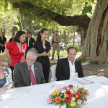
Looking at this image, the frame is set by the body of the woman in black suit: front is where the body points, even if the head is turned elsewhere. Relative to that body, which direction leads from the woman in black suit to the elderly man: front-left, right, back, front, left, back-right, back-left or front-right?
front-right

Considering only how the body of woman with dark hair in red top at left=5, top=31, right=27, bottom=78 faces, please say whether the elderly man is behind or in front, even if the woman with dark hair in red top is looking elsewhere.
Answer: in front

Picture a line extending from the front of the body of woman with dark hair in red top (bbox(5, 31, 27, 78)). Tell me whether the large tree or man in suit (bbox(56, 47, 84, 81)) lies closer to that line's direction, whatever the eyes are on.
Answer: the man in suit

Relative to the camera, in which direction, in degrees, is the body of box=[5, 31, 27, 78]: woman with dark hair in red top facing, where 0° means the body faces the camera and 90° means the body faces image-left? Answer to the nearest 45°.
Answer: approximately 315°

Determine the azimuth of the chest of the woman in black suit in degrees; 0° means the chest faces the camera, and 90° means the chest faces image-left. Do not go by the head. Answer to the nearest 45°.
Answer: approximately 315°

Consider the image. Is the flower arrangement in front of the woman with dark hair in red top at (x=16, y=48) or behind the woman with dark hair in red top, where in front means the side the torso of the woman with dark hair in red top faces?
in front

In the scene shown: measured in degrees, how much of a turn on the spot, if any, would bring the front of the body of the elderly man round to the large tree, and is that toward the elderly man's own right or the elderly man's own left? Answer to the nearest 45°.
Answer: approximately 135° to the elderly man's own left

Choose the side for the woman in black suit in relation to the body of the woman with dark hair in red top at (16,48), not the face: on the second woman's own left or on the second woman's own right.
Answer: on the second woman's own left
